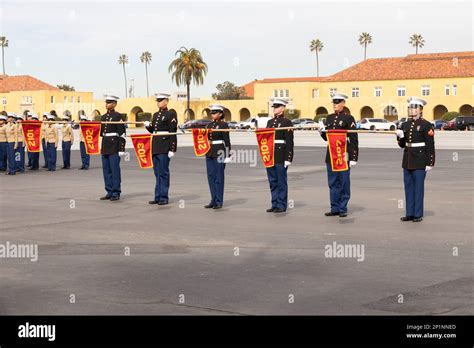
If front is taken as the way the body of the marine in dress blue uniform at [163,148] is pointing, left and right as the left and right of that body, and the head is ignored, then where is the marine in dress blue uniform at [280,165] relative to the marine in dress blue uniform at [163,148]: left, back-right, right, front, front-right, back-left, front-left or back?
left

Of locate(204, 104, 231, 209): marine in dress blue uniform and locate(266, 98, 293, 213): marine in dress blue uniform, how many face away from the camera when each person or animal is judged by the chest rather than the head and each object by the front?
0

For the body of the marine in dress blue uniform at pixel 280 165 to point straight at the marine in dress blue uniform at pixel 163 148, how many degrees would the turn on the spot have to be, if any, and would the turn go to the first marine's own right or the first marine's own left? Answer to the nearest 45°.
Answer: approximately 90° to the first marine's own right

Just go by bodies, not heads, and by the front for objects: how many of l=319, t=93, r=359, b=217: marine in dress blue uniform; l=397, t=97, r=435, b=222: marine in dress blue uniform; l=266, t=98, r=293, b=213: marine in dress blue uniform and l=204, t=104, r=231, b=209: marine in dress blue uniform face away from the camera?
0

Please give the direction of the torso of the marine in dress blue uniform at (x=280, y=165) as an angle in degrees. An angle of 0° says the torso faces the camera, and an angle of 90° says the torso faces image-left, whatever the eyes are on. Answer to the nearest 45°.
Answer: approximately 45°

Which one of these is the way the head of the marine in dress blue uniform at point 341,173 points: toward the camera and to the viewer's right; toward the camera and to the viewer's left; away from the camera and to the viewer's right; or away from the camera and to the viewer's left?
toward the camera and to the viewer's left

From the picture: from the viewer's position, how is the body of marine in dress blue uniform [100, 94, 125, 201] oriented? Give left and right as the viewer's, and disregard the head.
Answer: facing the viewer and to the left of the viewer

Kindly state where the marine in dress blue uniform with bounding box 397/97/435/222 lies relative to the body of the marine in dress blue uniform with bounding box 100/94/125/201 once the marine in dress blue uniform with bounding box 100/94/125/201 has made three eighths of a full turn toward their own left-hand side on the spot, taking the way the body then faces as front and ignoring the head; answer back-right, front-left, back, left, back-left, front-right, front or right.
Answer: front-right
